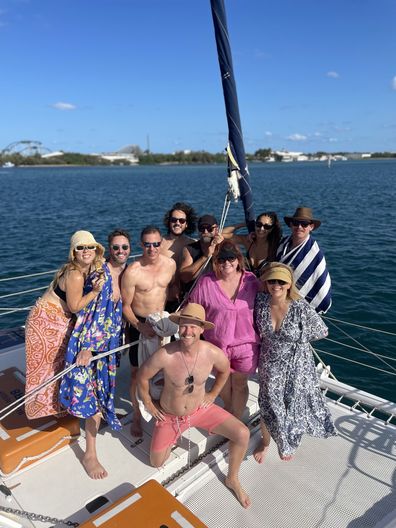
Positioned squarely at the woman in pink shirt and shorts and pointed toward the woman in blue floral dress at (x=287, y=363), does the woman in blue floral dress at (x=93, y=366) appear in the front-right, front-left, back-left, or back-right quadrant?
back-right

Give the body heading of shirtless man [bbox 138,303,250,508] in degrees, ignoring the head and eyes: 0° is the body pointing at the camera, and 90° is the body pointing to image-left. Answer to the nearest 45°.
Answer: approximately 0°

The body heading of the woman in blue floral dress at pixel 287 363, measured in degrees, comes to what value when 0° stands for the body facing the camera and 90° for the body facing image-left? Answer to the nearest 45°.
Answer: approximately 0°

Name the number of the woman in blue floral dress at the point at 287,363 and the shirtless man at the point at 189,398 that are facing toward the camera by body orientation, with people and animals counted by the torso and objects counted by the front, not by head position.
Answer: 2

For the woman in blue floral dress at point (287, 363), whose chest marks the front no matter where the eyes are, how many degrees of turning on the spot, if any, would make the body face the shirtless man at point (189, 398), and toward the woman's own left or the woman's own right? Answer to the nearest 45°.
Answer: approximately 90° to the woman's own right
